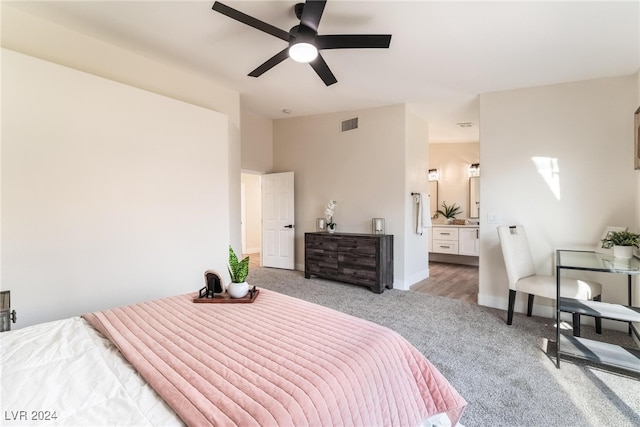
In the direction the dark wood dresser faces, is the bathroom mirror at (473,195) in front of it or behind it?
behind

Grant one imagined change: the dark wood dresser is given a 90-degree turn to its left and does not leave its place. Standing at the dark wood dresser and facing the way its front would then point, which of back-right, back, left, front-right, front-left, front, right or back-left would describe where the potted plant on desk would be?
front

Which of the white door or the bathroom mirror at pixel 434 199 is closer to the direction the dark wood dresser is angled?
the white door

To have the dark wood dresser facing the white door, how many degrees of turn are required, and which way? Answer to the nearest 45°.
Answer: approximately 90° to its right

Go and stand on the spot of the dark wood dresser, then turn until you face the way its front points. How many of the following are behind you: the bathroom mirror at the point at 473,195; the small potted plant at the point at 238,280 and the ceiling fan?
1

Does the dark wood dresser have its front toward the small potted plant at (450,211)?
no

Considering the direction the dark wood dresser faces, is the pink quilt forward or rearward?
forward

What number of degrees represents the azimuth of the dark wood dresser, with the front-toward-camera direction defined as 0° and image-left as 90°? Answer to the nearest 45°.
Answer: approximately 45°

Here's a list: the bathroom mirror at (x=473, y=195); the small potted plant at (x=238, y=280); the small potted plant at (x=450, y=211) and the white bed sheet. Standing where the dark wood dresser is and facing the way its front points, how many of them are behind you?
2

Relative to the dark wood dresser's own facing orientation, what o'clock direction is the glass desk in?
The glass desk is roughly at 9 o'clock from the dark wood dresser.

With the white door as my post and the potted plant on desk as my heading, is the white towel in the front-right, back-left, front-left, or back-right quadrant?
front-left

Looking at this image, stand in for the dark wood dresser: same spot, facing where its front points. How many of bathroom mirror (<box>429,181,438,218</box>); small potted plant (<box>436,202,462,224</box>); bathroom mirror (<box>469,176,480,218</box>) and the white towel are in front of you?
0

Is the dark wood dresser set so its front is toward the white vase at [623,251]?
no

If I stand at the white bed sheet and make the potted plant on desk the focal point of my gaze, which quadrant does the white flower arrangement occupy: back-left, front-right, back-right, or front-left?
front-left

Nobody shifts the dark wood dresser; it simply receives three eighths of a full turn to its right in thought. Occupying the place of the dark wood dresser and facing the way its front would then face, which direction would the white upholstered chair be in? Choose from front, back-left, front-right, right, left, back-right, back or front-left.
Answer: back-right

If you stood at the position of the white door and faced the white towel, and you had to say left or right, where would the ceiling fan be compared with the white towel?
right
